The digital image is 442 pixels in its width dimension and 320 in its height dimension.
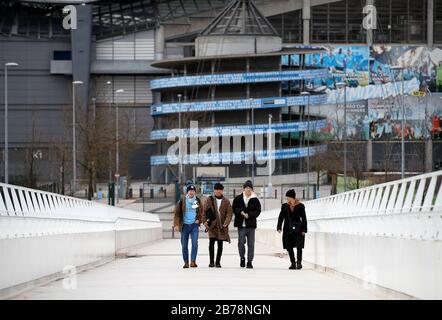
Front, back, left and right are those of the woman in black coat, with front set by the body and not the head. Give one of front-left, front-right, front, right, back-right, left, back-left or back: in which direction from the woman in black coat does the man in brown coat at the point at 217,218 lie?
right

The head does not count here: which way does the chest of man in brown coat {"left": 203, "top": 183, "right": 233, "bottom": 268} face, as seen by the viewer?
toward the camera

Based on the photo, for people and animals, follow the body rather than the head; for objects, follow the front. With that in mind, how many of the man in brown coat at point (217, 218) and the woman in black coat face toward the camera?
2

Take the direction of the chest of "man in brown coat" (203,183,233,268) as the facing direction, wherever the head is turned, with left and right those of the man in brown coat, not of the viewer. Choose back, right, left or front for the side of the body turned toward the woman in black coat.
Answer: left

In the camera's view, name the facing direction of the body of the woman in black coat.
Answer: toward the camera
